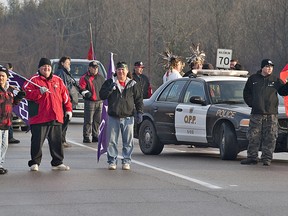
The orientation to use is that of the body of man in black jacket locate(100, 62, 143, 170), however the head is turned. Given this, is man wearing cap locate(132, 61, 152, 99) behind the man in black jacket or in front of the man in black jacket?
behind

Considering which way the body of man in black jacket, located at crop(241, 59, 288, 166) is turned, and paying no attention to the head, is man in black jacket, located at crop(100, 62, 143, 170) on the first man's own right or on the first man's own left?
on the first man's own right

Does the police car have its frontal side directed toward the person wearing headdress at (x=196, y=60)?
no

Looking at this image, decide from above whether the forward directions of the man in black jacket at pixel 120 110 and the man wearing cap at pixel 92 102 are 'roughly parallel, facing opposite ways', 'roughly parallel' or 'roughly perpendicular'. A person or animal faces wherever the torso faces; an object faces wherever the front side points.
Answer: roughly parallel

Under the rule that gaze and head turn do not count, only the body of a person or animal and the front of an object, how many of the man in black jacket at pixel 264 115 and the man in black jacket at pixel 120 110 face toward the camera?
2

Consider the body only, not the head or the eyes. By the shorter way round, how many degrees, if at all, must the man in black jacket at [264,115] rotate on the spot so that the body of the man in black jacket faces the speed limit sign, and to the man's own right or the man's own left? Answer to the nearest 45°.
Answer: approximately 180°

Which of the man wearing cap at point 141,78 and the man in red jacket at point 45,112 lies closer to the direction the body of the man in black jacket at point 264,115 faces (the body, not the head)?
the man in red jacket

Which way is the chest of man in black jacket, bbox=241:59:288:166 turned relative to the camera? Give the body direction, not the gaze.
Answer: toward the camera

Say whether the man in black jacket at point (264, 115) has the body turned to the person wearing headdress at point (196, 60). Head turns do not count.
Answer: no

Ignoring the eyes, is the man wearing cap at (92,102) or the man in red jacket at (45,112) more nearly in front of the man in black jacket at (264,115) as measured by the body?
the man in red jacket

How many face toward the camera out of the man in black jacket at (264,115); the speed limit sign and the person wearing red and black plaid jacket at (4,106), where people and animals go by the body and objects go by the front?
3

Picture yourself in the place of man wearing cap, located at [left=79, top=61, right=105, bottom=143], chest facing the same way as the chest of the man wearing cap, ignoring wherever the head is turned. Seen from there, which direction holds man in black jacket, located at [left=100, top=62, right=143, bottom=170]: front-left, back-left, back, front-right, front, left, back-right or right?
front

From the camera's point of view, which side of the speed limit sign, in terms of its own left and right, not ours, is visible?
front

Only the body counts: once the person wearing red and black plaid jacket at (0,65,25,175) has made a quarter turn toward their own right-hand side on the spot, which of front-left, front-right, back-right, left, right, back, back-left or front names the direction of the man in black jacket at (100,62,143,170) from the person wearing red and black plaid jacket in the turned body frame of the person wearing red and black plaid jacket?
back
